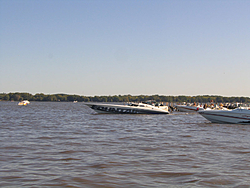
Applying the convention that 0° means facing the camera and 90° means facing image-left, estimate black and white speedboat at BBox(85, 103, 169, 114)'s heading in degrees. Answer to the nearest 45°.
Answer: approximately 90°
